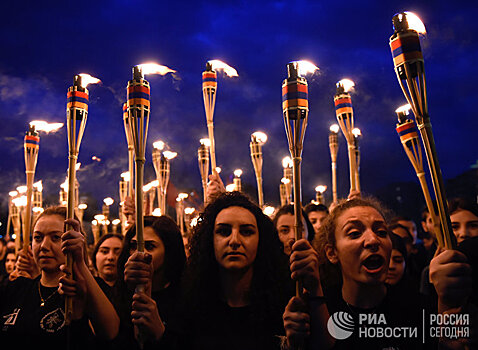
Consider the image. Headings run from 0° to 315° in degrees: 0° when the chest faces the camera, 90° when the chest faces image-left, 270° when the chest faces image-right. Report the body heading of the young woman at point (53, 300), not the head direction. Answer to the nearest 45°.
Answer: approximately 0°

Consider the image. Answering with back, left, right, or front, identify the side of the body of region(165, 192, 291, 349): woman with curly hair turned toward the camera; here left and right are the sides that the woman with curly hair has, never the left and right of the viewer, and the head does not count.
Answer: front

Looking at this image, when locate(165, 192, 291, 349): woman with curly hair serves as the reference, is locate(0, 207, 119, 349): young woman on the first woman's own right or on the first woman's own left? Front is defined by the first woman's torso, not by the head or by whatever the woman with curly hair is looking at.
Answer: on the first woman's own right

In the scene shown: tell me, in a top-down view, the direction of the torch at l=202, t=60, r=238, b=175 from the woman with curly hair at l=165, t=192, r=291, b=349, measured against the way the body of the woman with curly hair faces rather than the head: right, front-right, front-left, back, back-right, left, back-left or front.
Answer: back

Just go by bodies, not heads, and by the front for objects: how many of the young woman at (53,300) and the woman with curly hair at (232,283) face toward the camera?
2

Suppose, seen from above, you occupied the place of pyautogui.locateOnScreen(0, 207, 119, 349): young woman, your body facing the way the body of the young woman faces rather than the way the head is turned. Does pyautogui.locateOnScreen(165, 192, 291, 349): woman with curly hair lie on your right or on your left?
on your left

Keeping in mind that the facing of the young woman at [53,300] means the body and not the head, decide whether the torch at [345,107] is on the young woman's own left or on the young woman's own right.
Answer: on the young woman's own left
